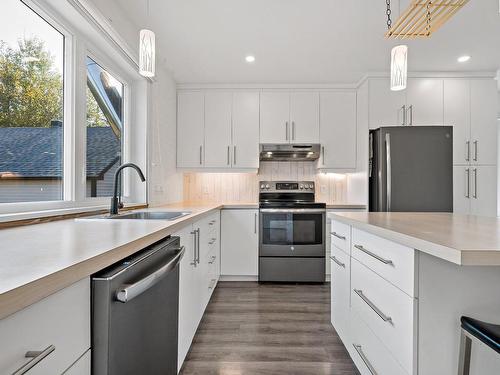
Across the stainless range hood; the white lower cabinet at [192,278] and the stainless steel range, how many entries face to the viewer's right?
1

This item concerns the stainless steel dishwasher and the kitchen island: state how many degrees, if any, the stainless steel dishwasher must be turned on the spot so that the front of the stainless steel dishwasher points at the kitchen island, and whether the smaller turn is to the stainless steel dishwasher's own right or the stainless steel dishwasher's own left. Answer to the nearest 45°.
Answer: approximately 45° to the stainless steel dishwasher's own left

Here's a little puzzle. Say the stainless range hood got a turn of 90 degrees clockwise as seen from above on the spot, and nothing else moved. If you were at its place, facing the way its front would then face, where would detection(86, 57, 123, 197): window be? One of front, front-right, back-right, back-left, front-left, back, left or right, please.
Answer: front-left

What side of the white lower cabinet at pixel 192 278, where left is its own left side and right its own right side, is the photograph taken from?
right

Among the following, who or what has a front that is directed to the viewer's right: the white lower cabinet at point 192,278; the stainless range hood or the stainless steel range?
the white lower cabinet

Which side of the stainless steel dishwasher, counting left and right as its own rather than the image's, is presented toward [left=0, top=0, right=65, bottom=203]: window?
back

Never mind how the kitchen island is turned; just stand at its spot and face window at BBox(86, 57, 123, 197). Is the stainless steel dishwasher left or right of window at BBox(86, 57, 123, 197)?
left

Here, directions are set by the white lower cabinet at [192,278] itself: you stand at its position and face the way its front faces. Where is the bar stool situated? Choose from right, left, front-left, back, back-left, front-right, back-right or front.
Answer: front-right

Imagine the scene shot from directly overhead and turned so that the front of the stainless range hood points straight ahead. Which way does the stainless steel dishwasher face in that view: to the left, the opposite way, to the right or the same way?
to the left

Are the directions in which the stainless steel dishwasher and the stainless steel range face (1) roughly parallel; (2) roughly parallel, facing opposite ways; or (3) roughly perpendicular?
roughly perpendicular

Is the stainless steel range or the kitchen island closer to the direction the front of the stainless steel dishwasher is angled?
the kitchen island
